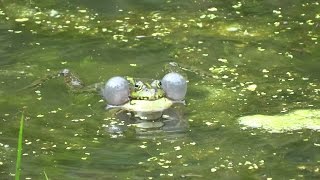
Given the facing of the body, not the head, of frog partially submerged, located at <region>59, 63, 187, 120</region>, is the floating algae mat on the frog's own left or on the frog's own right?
on the frog's own left

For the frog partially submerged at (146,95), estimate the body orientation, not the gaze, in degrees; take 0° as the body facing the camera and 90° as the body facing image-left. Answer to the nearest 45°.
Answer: approximately 0°
